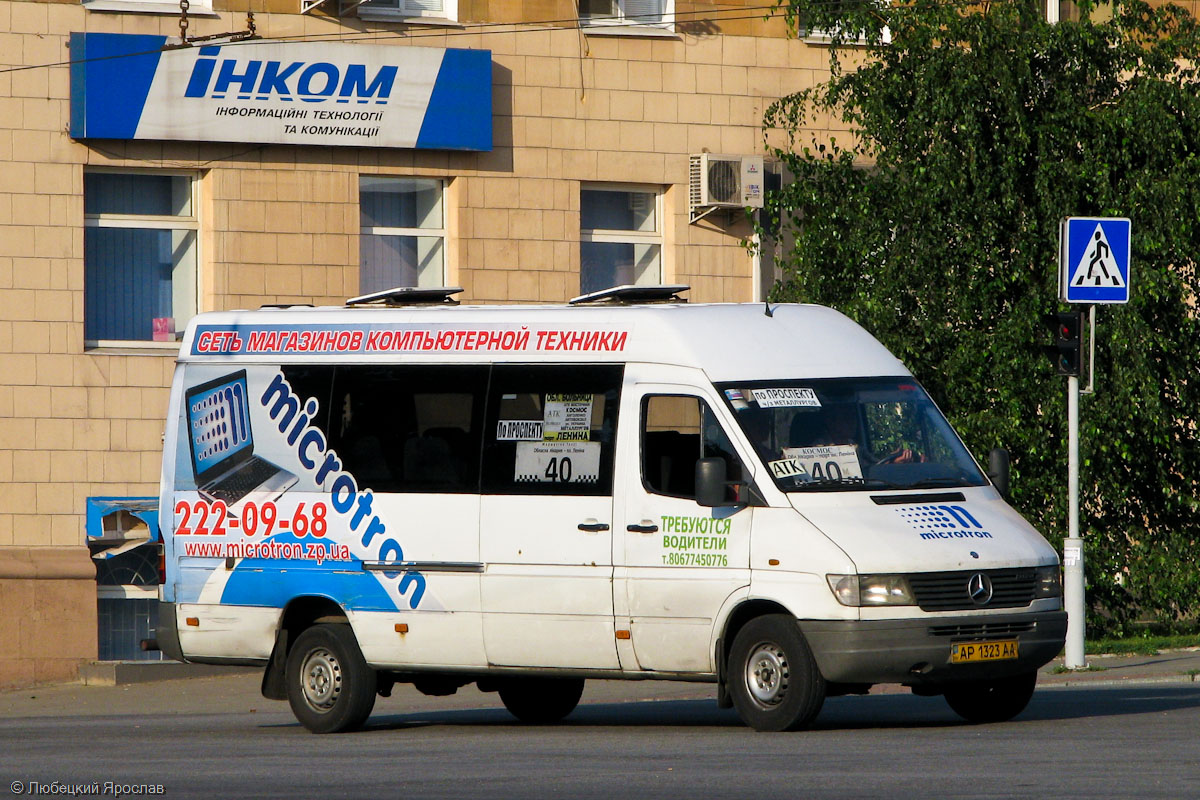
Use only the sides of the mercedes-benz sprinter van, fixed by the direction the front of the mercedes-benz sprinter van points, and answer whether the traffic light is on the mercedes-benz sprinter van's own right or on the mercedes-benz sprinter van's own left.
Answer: on the mercedes-benz sprinter van's own left

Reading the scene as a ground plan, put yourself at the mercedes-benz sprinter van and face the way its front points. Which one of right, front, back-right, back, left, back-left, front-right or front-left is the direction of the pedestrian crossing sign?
left

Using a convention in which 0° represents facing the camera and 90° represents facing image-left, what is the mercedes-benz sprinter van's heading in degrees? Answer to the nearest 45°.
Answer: approximately 315°
